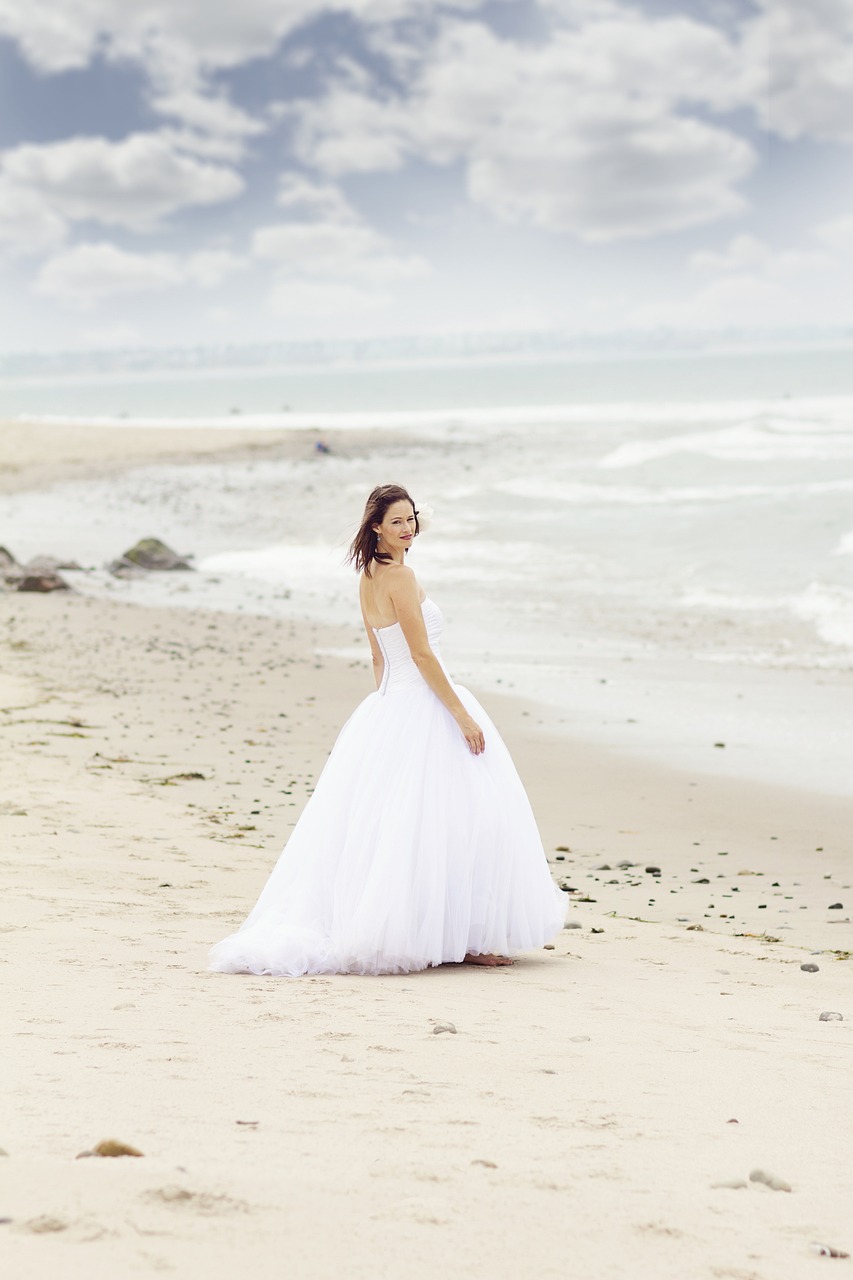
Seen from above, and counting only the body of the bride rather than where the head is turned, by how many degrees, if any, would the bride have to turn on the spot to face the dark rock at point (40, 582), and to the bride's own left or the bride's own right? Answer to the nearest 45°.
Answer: approximately 45° to the bride's own left

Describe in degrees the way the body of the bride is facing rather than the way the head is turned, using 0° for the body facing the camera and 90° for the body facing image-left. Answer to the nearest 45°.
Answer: approximately 225°

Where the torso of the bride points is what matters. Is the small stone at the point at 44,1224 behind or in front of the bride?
behind

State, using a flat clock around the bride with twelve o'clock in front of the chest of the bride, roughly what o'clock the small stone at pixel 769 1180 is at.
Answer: The small stone is roughly at 4 o'clock from the bride.

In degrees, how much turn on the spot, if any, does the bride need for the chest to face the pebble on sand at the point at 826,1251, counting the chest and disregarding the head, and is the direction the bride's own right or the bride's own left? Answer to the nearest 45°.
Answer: approximately 135° to the bride's own right
